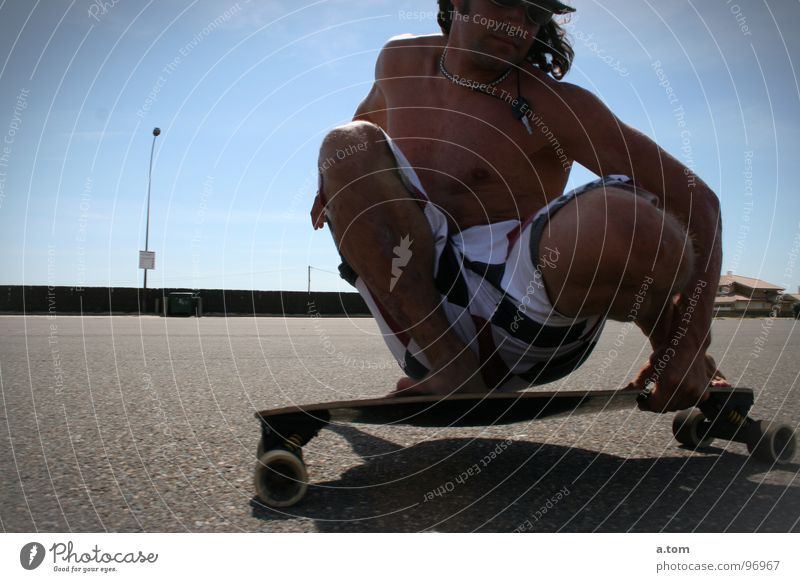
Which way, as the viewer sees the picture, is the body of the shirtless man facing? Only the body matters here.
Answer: toward the camera

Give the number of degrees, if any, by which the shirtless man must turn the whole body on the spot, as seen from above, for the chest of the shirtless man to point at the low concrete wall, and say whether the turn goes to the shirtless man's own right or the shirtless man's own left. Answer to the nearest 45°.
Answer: approximately 135° to the shirtless man's own right

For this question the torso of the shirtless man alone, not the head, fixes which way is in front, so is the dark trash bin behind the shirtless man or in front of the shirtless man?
behind
